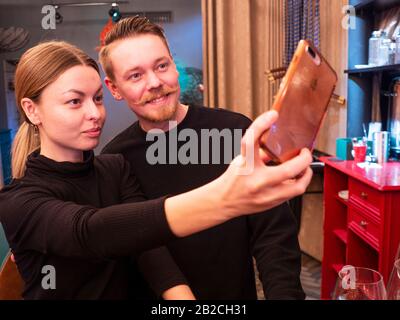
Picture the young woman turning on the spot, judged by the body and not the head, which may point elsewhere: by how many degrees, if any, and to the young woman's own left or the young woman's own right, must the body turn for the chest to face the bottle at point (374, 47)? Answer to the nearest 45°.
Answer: approximately 90° to the young woman's own left

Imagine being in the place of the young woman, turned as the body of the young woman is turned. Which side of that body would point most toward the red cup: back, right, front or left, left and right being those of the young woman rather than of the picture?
left

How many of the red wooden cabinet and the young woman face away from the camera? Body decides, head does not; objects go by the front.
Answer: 0

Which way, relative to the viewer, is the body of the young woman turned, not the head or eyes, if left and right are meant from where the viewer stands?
facing the viewer and to the right of the viewer

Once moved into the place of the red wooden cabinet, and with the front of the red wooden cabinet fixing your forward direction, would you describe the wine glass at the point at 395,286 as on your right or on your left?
on your left

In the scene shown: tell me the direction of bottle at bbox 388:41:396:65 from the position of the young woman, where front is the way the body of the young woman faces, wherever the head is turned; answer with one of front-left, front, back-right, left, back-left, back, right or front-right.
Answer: left

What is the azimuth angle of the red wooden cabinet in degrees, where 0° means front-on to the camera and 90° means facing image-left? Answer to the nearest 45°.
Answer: approximately 45°

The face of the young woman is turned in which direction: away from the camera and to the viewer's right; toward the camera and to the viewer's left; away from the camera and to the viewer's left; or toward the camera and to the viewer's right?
toward the camera and to the viewer's right
